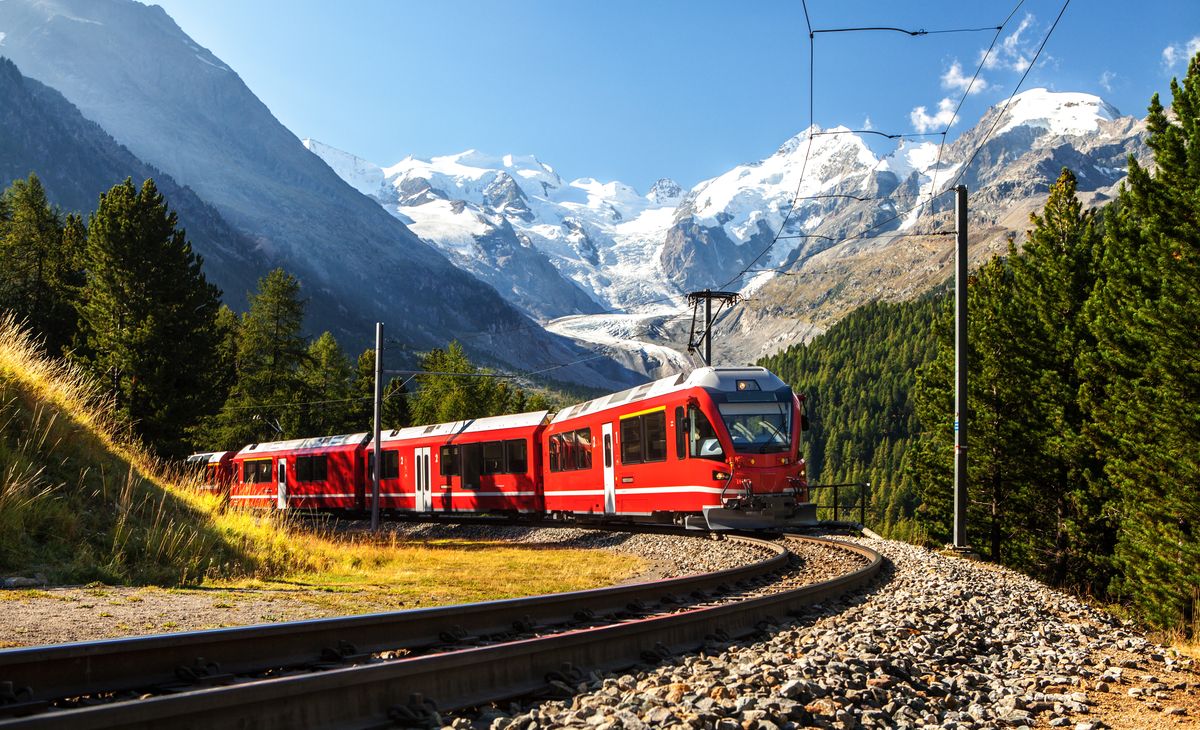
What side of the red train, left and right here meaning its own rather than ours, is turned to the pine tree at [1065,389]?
left

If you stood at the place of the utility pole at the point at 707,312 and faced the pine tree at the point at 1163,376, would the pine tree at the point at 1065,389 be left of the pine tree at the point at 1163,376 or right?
left

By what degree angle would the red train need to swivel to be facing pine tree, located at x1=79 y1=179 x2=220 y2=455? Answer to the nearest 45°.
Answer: approximately 180°

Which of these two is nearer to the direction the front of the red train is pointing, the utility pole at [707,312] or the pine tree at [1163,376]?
the pine tree

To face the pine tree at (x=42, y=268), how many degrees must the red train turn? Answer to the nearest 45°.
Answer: approximately 180°

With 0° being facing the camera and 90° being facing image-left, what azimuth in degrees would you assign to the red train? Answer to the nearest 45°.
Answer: approximately 315°

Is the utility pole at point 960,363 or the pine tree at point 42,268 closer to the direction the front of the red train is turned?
the utility pole
